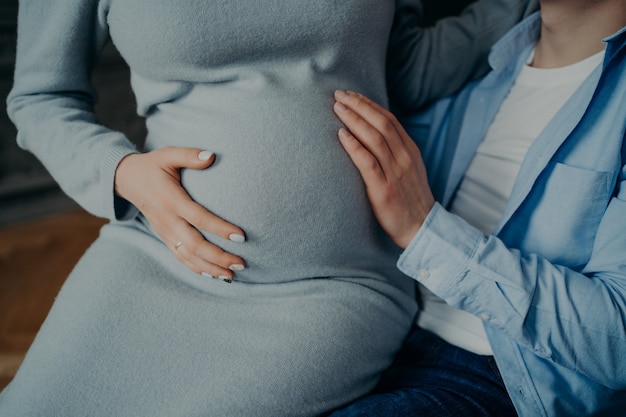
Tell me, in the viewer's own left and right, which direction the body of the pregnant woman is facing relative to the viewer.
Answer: facing the viewer
